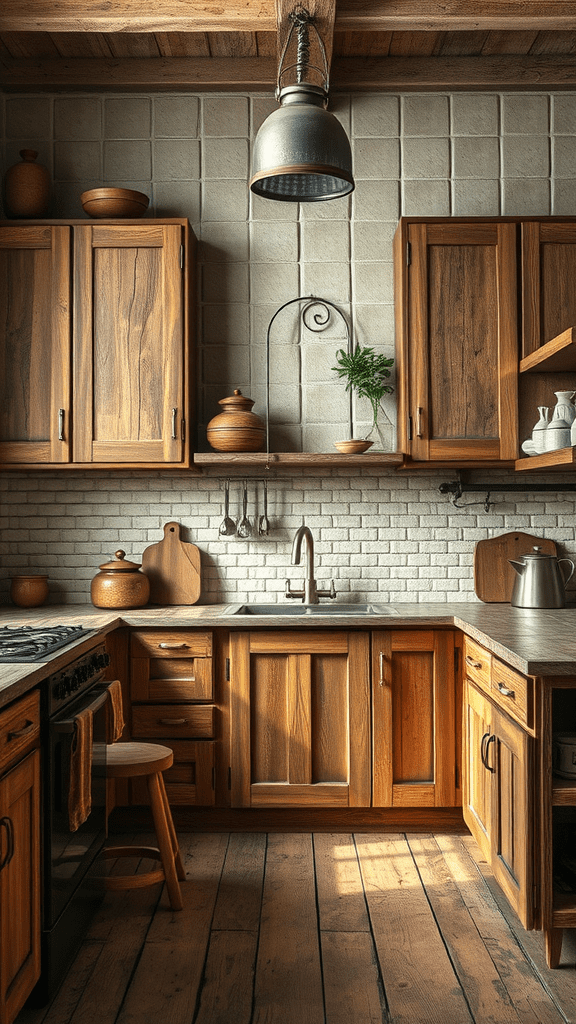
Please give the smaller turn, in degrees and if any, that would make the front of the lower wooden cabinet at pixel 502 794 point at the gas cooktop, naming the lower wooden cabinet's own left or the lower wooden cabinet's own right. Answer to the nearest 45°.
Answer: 0° — it already faces it

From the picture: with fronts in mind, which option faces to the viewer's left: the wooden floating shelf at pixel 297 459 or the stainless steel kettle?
the stainless steel kettle

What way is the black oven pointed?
to the viewer's right

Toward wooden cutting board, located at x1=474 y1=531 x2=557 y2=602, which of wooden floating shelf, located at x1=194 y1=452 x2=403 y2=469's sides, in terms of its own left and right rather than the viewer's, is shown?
left

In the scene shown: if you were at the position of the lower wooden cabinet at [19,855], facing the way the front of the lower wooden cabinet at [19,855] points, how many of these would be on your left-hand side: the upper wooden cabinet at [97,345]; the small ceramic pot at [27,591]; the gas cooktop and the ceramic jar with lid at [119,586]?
4

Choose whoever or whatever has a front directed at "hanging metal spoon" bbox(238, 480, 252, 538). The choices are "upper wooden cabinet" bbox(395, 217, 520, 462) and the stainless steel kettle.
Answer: the stainless steel kettle

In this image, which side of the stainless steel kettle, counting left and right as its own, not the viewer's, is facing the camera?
left

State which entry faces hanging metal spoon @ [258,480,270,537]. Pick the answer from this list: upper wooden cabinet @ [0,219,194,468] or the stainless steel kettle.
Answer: the stainless steel kettle

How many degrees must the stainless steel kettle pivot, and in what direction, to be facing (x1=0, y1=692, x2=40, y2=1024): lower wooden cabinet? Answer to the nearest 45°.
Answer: approximately 45° to its left
